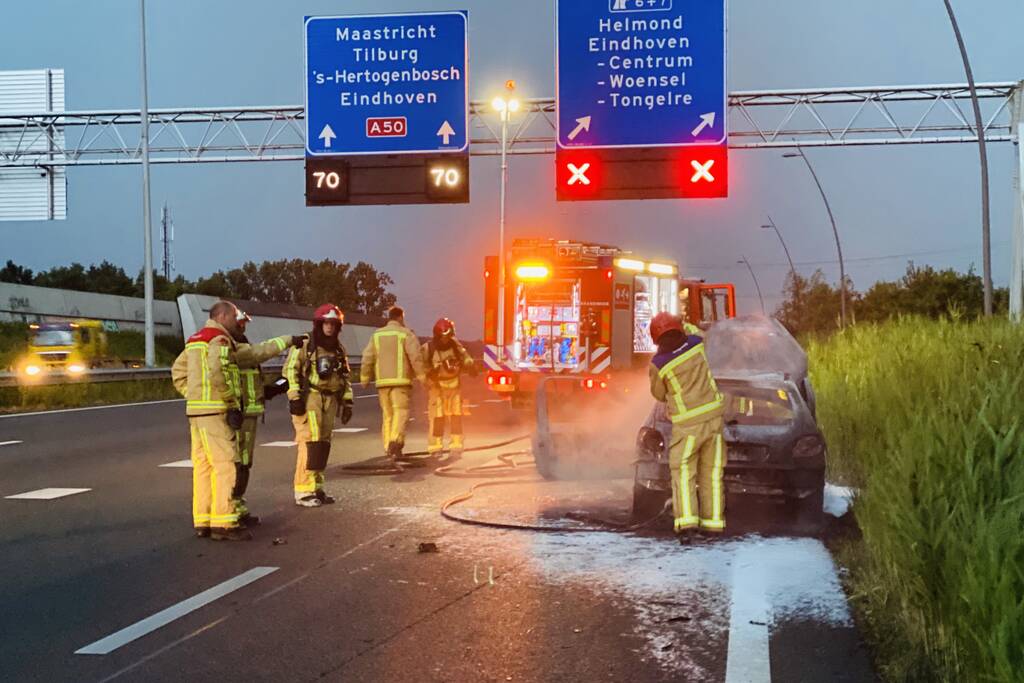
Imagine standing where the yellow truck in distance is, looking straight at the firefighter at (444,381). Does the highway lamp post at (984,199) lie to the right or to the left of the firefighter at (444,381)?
left

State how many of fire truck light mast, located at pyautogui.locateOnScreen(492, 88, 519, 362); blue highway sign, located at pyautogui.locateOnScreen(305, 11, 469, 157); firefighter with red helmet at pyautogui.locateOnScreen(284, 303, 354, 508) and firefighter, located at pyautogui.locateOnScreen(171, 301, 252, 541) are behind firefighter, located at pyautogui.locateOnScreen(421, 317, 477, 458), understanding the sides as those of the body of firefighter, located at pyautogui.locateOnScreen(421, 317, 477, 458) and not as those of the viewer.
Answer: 2

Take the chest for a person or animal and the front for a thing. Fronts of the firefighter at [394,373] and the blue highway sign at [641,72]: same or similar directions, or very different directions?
very different directions

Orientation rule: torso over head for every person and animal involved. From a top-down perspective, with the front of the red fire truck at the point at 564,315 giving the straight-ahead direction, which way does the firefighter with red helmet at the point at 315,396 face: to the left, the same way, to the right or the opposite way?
to the right

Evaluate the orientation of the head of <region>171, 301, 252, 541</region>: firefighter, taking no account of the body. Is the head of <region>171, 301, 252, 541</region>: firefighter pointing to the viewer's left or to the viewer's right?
to the viewer's right

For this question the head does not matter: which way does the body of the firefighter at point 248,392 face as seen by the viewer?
to the viewer's right
